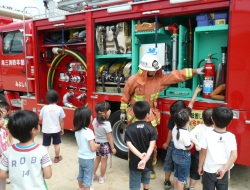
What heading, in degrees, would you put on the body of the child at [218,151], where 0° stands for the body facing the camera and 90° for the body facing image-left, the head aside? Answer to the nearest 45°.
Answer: approximately 180°

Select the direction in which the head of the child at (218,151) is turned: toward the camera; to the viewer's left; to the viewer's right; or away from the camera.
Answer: away from the camera

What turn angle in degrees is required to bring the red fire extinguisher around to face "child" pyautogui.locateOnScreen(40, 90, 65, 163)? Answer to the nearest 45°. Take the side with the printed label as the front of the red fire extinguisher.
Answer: approximately 90° to its right

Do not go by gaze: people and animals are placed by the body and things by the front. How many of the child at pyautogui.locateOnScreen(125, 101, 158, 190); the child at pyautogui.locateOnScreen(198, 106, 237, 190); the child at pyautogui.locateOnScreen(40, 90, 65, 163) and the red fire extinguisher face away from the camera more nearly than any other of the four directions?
3

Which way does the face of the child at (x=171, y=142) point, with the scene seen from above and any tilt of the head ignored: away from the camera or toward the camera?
away from the camera

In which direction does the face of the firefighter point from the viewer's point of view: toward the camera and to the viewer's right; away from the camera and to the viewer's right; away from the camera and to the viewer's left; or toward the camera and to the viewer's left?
toward the camera and to the viewer's right

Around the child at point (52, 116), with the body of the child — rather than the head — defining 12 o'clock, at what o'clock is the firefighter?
The firefighter is roughly at 4 o'clock from the child.

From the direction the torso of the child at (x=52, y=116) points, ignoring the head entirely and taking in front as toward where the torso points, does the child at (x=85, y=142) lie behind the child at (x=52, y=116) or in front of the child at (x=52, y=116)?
behind

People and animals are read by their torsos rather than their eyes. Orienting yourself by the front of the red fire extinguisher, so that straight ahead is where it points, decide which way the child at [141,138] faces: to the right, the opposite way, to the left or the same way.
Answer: the opposite way

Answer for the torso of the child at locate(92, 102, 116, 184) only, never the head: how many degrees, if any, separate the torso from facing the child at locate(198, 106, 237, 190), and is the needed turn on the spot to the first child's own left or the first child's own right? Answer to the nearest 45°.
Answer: approximately 90° to the first child's own right

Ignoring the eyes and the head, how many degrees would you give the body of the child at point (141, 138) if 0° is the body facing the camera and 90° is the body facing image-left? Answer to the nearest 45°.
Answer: approximately 180°

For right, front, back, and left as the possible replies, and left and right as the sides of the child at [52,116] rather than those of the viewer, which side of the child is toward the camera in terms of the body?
back
